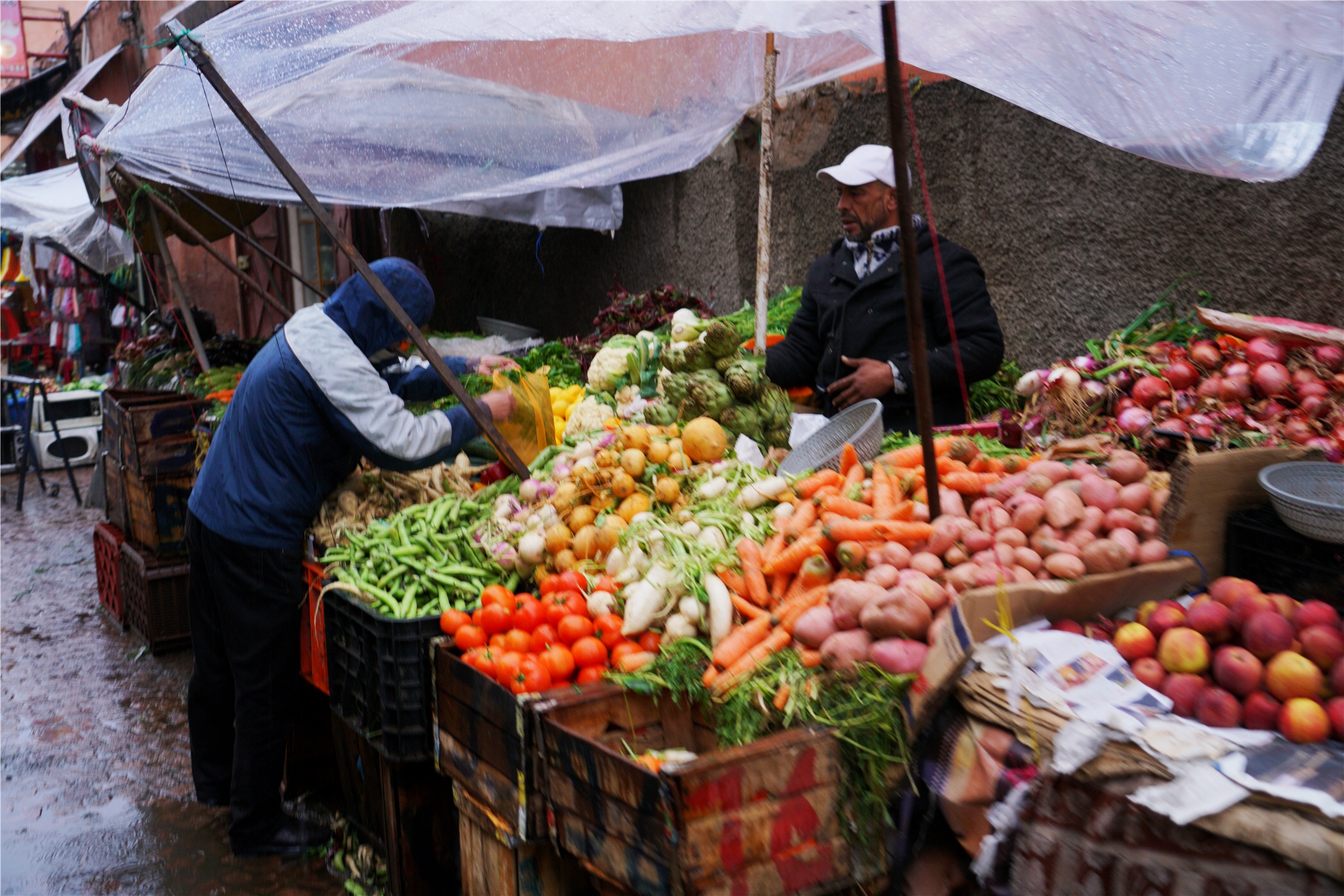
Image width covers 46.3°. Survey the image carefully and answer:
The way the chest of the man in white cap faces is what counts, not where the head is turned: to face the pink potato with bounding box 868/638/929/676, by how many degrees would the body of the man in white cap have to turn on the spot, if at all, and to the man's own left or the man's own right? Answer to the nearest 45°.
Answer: approximately 45° to the man's own left

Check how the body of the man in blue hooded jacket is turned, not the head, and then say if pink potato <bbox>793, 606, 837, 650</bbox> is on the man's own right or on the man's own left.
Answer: on the man's own right

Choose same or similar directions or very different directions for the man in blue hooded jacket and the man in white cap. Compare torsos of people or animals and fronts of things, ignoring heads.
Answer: very different directions

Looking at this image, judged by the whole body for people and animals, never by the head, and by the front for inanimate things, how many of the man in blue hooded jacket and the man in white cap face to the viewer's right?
1

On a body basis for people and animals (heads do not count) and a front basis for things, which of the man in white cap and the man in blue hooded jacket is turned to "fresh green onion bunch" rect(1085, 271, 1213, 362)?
the man in blue hooded jacket

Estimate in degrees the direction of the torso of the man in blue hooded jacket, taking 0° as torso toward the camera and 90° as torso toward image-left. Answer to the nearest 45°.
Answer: approximately 270°

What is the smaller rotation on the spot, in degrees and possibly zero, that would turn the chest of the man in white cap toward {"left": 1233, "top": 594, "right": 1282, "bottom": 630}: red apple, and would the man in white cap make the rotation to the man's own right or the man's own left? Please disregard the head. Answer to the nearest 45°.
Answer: approximately 45° to the man's own left
